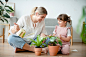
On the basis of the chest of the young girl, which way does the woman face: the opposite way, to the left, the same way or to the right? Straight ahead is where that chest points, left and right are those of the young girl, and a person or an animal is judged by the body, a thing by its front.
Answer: to the left

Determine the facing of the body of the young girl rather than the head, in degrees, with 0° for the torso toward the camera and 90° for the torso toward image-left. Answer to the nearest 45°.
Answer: approximately 45°

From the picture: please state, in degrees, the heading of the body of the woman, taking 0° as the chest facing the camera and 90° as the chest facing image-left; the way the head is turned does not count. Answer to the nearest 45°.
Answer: approximately 315°

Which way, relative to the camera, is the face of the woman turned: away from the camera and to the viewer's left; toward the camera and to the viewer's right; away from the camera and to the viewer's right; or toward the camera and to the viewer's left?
toward the camera and to the viewer's right

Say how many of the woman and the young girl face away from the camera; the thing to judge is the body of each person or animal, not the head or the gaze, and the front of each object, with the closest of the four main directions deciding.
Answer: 0
